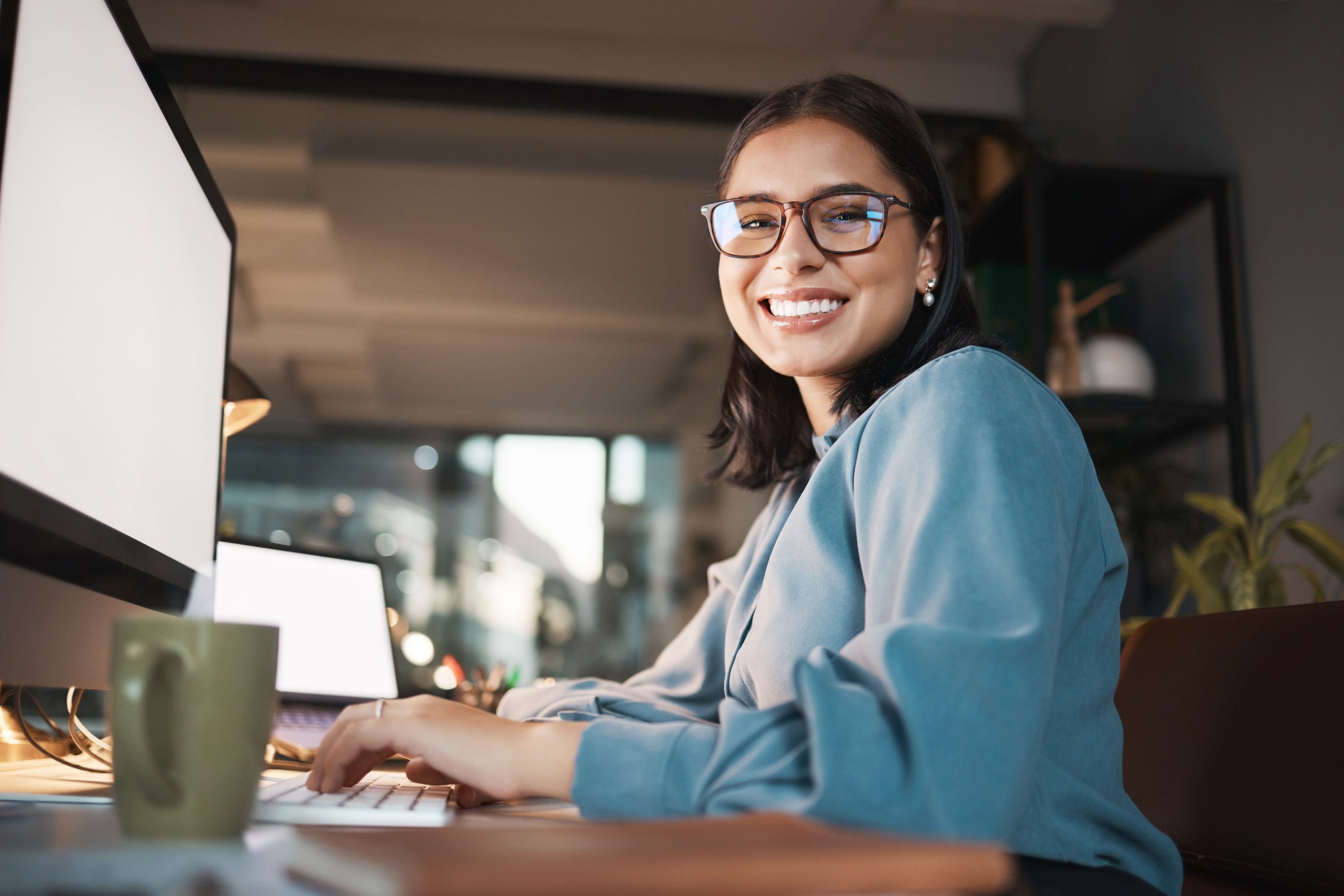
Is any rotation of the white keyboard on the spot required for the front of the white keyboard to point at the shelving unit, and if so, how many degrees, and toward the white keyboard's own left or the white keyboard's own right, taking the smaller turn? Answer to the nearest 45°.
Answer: approximately 45° to the white keyboard's own left

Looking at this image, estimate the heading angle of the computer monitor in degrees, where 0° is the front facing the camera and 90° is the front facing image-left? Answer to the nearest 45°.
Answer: approximately 315°

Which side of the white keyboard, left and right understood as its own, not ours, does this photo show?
right

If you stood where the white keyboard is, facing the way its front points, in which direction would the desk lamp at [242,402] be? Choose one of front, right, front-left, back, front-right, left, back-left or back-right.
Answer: left

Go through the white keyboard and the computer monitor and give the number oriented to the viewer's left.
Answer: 0

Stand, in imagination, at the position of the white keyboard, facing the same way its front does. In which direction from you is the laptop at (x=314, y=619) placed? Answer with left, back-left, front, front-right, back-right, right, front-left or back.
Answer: left

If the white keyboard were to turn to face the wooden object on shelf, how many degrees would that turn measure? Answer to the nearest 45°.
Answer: approximately 45° to its left
